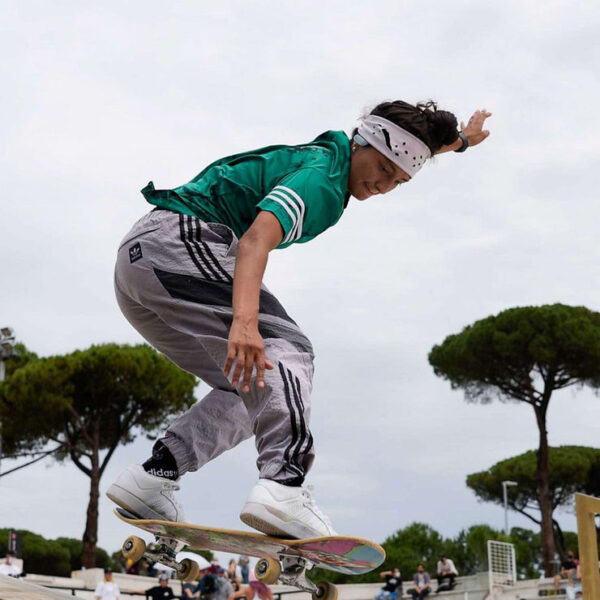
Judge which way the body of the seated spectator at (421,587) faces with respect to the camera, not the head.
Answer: toward the camera

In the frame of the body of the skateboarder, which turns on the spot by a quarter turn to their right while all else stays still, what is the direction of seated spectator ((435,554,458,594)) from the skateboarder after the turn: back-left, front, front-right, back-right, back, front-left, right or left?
back

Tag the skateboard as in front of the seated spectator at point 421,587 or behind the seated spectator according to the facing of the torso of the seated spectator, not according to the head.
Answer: in front

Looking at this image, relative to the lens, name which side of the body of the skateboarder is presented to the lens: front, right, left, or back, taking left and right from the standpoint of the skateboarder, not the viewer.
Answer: right

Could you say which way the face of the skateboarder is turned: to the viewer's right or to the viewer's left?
to the viewer's right

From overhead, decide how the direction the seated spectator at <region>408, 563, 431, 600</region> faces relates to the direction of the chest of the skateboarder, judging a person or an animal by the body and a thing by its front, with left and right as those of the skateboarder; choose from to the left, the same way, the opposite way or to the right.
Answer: to the right

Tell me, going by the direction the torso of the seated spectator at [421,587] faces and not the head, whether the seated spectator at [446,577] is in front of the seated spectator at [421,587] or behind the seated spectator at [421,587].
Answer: behind

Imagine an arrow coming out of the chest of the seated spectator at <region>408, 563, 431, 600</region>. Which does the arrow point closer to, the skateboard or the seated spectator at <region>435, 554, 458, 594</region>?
the skateboard

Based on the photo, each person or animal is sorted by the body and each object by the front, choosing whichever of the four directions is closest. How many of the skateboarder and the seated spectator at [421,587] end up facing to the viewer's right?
1

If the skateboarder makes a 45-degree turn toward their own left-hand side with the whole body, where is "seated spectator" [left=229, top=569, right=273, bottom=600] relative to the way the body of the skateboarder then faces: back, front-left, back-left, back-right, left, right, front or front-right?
front-left

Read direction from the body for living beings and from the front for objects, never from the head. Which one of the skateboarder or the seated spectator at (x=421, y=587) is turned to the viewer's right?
the skateboarder
